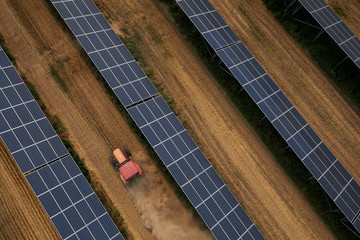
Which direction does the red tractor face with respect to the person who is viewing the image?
facing away from the viewer and to the left of the viewer

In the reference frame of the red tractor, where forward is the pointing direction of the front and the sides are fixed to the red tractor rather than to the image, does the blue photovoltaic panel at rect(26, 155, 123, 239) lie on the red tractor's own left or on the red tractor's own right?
on the red tractor's own left

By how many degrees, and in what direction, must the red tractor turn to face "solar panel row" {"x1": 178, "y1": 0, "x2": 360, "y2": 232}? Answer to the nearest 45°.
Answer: approximately 135° to its right

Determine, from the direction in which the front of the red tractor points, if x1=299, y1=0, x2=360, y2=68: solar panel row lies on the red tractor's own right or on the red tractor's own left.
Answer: on the red tractor's own right
